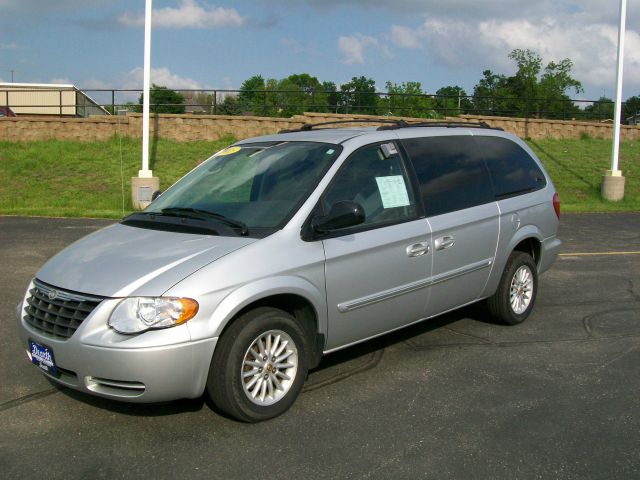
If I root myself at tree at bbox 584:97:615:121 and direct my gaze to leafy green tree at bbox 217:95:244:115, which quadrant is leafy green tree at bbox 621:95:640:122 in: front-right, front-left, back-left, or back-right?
back-right

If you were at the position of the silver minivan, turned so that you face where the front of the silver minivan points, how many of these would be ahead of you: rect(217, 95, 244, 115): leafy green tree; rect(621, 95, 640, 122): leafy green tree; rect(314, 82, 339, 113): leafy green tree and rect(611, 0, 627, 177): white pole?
0

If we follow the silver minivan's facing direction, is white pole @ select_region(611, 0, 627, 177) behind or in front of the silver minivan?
behind

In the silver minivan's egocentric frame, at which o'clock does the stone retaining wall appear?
The stone retaining wall is roughly at 4 o'clock from the silver minivan.

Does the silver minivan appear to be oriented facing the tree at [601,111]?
no

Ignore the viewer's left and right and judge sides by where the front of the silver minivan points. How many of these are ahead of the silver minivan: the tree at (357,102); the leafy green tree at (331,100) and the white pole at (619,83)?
0

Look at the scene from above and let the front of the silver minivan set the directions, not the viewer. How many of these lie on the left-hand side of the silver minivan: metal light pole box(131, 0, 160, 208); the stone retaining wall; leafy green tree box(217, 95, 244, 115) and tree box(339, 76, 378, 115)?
0

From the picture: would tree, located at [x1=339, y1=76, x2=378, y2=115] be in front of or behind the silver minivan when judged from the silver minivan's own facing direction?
behind

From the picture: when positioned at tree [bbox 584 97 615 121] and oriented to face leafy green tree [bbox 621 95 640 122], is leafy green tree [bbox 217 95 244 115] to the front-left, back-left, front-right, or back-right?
back-left

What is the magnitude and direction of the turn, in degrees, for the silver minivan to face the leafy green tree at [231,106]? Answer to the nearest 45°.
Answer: approximately 135° to its right

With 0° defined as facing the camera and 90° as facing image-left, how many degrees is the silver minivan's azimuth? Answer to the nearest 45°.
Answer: approximately 45°

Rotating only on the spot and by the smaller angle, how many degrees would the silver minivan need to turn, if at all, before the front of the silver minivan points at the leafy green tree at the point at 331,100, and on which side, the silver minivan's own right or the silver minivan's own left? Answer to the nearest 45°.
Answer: approximately 135° to the silver minivan's own right

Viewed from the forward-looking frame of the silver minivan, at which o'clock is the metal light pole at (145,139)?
The metal light pole is roughly at 4 o'clock from the silver minivan.

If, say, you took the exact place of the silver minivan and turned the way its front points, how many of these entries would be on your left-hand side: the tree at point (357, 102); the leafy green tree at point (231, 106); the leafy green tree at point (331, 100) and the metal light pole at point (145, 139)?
0
